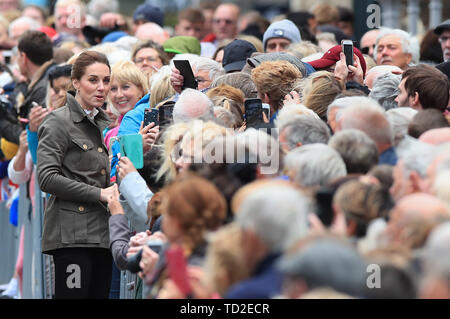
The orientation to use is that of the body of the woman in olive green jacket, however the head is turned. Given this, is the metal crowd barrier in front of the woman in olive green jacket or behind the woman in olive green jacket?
behind

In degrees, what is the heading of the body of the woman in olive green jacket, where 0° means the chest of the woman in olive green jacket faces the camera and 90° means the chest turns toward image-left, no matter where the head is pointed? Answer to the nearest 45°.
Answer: approximately 315°

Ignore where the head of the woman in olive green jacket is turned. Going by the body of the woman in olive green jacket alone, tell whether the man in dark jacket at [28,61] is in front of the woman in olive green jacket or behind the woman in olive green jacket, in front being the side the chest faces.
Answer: behind
